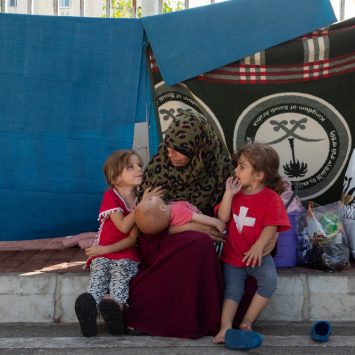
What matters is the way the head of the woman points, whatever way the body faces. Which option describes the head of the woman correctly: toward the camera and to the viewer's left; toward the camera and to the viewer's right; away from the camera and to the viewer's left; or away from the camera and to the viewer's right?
toward the camera and to the viewer's left

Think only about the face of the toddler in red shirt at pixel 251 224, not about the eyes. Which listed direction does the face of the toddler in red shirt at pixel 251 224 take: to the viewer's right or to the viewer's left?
to the viewer's left

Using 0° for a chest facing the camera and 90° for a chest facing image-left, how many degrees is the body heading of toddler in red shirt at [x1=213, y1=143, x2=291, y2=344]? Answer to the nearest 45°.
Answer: approximately 45°

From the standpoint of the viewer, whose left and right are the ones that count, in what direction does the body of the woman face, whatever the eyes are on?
facing the viewer

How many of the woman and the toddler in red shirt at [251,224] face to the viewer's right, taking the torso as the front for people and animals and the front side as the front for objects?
0

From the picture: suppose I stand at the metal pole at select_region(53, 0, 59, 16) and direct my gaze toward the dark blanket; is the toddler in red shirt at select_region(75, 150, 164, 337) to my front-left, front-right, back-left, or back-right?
front-right

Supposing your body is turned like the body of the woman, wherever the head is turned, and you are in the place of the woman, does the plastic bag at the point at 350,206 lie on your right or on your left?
on your left
